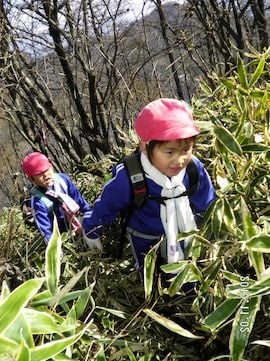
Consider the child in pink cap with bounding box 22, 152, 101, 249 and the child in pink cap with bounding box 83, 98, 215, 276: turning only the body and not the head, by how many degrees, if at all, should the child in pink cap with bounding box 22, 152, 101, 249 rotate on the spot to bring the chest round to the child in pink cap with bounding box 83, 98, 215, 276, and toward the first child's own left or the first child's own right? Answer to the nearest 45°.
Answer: approximately 45° to the first child's own right

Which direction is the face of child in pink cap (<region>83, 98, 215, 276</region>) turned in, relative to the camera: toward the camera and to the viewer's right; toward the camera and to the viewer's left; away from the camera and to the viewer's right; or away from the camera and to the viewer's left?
toward the camera and to the viewer's right

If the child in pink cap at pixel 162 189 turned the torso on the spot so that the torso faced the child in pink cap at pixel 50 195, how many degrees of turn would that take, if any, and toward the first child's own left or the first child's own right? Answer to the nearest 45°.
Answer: approximately 180°

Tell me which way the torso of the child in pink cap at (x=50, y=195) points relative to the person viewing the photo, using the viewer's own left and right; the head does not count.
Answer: facing the viewer and to the right of the viewer

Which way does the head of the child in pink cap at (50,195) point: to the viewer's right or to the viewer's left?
to the viewer's right

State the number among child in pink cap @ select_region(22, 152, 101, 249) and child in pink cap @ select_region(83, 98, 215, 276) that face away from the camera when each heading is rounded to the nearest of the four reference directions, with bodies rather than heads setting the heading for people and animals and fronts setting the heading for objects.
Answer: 0
